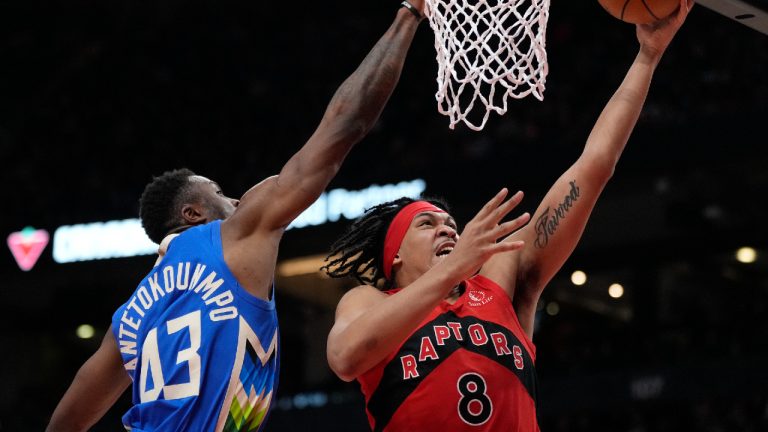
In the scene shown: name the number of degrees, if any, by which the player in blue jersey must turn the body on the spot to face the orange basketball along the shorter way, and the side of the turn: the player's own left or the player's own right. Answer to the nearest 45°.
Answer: approximately 45° to the player's own right

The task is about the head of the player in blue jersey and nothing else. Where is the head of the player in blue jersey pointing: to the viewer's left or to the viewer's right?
to the viewer's right

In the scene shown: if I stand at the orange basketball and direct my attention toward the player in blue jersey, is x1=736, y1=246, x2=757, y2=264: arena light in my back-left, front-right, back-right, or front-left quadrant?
back-right

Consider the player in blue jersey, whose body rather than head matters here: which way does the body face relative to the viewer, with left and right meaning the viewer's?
facing away from the viewer and to the right of the viewer

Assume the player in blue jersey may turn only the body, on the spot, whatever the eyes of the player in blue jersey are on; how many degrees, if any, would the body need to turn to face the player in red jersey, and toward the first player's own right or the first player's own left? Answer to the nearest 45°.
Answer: approximately 45° to the first player's own right

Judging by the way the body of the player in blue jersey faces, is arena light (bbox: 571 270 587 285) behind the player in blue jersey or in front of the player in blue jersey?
in front

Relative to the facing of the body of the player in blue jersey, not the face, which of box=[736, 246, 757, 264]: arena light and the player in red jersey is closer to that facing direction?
the arena light

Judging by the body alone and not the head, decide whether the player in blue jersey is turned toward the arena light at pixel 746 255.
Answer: yes

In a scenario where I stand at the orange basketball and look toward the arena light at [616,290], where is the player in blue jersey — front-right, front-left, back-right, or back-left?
back-left
